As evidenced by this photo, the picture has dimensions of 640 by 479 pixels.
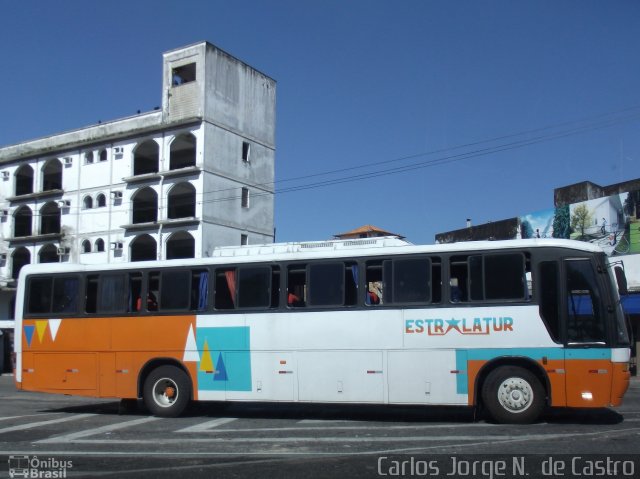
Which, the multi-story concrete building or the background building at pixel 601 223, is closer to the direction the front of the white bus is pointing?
the background building

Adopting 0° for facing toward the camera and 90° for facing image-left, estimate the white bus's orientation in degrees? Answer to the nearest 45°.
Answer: approximately 270°
